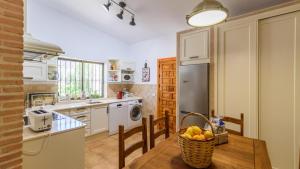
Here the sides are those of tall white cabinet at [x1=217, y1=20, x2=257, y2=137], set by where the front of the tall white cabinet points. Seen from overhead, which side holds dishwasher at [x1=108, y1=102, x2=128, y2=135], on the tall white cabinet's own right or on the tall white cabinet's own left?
on the tall white cabinet's own right

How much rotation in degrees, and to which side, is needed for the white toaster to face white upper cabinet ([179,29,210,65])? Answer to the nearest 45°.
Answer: approximately 45° to its left

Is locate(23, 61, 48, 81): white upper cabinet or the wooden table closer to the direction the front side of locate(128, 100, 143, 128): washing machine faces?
the wooden table

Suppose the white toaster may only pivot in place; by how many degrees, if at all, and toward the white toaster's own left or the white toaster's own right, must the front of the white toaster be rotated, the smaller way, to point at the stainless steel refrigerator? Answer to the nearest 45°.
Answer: approximately 45° to the white toaster's own left

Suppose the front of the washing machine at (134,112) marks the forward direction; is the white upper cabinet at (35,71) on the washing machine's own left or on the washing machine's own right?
on the washing machine's own right

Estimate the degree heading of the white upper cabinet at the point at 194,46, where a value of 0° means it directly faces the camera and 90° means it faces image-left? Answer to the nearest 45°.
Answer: approximately 0°

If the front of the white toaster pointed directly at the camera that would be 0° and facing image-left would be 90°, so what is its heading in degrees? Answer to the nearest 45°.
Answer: approximately 315°

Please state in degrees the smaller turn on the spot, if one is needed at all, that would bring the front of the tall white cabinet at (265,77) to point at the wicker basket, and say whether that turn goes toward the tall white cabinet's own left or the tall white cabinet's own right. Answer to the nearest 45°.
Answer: approximately 45° to the tall white cabinet's own left
